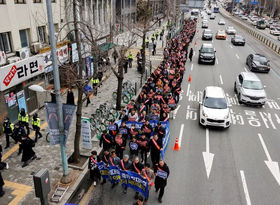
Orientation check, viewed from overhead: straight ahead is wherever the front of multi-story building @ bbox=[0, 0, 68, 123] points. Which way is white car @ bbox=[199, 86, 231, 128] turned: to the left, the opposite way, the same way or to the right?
to the right

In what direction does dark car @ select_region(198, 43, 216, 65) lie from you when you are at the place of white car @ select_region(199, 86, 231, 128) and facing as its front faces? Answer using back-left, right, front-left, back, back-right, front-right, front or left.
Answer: back

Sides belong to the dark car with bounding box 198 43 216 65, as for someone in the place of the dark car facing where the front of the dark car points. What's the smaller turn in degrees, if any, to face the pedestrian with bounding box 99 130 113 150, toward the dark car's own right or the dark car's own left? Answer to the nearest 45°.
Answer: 0° — it already faces them

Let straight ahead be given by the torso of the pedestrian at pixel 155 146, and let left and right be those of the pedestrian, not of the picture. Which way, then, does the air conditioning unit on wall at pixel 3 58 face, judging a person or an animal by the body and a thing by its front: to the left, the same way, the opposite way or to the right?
to the left

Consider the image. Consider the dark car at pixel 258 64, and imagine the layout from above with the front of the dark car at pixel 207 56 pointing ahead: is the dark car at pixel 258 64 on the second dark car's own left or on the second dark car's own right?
on the second dark car's own left

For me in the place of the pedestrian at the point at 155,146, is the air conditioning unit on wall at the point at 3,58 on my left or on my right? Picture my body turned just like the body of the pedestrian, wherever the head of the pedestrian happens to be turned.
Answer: on my right

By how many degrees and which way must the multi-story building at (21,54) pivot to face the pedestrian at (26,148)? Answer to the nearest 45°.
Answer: approximately 45° to its right

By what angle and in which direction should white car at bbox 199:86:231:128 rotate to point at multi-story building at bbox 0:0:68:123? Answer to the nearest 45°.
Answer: approximately 90° to its right

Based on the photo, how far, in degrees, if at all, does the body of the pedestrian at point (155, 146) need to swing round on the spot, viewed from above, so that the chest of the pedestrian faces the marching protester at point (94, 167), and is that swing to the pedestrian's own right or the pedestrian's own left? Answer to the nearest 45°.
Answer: approximately 45° to the pedestrian's own right
